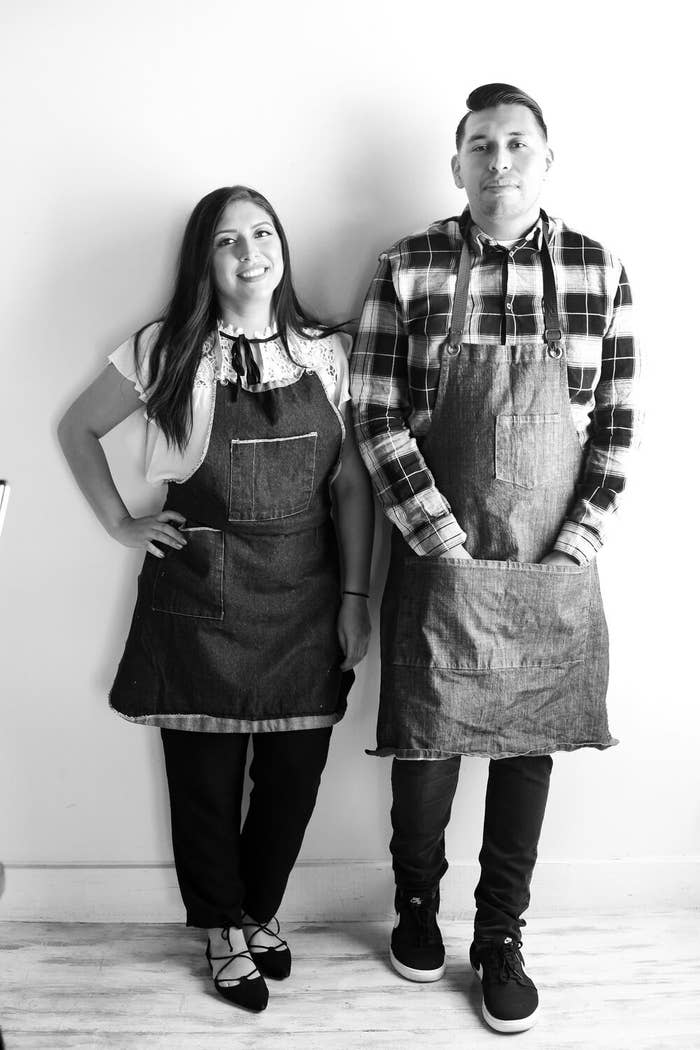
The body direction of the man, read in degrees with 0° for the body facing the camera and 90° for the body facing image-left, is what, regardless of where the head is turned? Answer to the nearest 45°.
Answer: approximately 0°

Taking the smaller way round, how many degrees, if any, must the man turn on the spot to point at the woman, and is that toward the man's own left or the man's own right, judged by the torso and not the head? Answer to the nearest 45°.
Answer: approximately 90° to the man's own right
